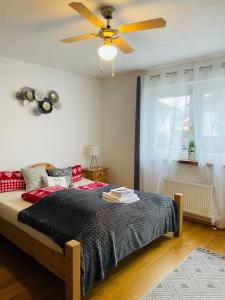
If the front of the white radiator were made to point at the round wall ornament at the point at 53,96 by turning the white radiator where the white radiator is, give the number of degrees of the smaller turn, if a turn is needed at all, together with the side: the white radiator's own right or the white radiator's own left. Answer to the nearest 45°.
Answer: approximately 45° to the white radiator's own right

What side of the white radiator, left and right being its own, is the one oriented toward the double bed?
front

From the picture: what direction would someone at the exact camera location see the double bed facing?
facing the viewer and to the right of the viewer

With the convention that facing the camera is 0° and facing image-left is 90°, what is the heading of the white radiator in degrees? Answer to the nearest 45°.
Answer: approximately 45°

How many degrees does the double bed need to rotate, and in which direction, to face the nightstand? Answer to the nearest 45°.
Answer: approximately 135° to its left

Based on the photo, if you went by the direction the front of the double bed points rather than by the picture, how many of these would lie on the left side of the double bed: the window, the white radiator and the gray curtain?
3

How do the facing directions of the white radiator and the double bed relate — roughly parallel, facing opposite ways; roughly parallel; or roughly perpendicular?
roughly perpendicular

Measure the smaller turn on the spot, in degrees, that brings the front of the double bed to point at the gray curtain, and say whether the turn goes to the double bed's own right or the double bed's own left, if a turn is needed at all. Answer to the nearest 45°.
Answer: approximately 90° to the double bed's own left

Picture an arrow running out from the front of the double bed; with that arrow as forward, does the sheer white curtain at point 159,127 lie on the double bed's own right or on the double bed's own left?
on the double bed's own left

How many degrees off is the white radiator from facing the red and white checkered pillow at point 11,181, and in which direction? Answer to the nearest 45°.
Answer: approximately 45° to its right

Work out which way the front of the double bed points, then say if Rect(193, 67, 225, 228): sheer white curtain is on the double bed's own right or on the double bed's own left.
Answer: on the double bed's own left

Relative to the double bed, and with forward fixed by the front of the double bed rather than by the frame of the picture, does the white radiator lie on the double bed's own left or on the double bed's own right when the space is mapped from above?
on the double bed's own left

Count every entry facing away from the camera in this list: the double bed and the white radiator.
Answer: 0

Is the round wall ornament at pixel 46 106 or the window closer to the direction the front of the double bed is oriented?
the window
